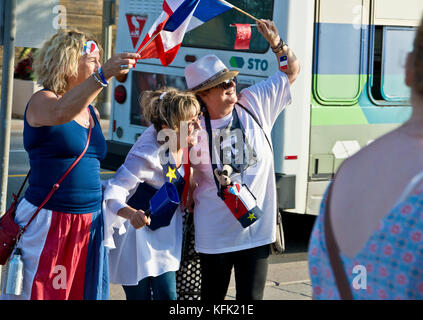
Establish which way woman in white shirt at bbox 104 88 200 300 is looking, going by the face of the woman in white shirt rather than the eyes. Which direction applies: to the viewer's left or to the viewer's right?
to the viewer's right

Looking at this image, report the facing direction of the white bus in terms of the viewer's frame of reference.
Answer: facing away from the viewer and to the right of the viewer

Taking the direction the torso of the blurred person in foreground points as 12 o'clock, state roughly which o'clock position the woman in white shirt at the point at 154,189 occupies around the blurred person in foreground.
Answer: The woman in white shirt is roughly at 11 o'clock from the blurred person in foreground.

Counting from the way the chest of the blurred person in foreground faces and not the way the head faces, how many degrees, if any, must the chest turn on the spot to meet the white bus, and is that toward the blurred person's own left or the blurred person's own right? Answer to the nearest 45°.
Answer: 0° — they already face it

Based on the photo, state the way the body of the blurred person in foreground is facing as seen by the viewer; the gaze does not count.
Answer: away from the camera

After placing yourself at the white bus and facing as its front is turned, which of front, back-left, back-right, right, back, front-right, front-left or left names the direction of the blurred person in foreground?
back-right

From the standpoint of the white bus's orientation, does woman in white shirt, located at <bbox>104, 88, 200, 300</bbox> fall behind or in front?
behind

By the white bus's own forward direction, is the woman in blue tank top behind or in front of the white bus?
behind
